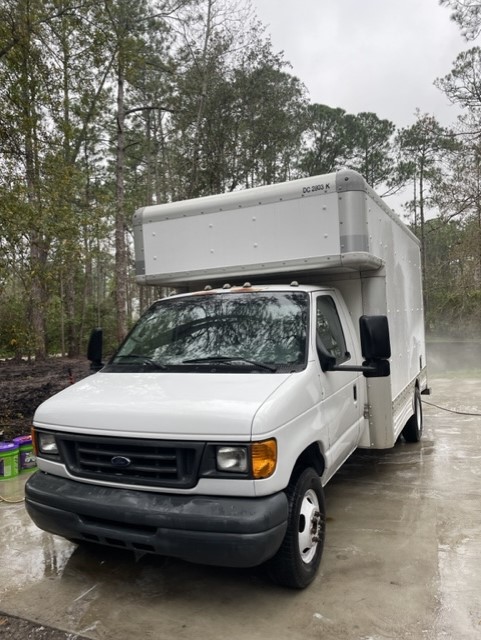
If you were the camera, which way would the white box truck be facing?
facing the viewer and to the left of the viewer

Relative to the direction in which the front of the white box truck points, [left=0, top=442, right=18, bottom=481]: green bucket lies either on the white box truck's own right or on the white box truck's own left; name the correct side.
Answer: on the white box truck's own right
